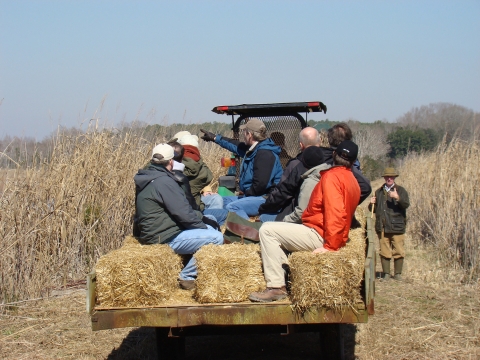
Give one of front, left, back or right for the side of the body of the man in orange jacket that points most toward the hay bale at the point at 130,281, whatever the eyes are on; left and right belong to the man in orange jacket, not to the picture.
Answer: front

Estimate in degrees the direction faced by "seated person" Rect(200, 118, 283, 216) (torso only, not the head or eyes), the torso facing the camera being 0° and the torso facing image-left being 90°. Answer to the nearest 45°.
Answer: approximately 90°

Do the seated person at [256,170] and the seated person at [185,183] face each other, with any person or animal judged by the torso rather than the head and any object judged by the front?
yes

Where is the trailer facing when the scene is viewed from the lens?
facing away from the viewer

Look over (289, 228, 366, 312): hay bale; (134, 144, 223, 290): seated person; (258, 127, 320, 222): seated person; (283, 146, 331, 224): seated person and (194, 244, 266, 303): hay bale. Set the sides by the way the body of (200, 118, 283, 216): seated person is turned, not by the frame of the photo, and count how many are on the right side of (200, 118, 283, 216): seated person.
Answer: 0

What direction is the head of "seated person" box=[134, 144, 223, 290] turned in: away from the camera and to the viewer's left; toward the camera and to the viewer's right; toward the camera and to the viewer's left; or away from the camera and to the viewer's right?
away from the camera and to the viewer's right

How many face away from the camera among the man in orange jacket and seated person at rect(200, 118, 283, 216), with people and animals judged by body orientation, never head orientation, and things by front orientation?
0

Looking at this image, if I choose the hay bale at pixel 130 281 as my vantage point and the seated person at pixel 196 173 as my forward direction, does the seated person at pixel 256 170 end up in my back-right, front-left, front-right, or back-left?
front-right

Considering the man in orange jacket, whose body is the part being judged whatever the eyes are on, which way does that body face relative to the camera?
to the viewer's left

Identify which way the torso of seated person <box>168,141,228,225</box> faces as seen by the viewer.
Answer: to the viewer's right

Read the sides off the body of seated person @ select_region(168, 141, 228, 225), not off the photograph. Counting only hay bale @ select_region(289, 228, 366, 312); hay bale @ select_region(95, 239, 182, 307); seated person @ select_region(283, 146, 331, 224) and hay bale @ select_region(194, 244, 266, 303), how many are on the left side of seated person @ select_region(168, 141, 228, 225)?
0

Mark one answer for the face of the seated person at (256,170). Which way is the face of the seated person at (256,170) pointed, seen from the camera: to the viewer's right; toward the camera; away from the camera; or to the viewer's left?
to the viewer's left

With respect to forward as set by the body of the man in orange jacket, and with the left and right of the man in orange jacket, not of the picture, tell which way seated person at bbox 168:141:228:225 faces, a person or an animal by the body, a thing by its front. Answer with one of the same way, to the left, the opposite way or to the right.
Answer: the opposite way

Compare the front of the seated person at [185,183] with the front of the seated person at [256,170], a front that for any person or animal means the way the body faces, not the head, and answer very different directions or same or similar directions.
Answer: very different directions

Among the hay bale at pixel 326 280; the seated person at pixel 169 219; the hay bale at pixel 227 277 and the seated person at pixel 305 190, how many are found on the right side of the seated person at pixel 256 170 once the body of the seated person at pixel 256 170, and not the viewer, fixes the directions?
0
